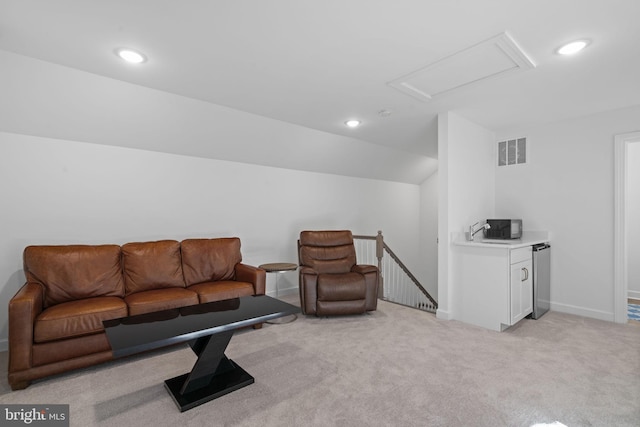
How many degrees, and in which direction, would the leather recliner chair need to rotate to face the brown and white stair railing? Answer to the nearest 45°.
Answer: approximately 90° to its left

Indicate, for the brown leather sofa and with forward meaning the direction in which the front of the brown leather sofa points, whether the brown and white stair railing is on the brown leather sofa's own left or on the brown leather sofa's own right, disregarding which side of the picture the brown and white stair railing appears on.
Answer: on the brown leather sofa's own left

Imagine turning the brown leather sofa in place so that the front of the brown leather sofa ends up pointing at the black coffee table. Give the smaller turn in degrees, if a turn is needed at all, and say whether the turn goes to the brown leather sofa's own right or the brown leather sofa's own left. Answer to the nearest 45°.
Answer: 0° — it already faces it

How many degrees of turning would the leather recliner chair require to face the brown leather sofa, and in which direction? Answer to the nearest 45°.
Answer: approximately 90° to its right

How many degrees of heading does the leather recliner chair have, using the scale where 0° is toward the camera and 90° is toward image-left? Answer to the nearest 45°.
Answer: approximately 315°

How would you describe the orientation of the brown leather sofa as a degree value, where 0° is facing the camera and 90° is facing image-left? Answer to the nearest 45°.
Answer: approximately 315°

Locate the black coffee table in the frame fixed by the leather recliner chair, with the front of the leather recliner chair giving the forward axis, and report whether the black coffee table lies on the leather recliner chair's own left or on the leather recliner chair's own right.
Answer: on the leather recliner chair's own right
